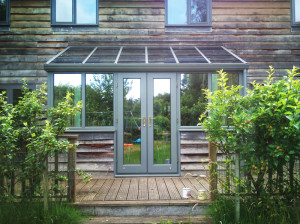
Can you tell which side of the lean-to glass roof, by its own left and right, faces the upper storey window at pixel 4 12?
right

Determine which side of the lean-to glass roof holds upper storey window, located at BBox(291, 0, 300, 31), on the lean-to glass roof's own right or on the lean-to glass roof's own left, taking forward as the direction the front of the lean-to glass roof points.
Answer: on the lean-to glass roof's own left

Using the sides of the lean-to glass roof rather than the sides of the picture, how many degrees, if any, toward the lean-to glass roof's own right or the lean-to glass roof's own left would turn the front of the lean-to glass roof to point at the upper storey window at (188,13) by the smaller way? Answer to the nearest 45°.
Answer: approximately 135° to the lean-to glass roof's own left

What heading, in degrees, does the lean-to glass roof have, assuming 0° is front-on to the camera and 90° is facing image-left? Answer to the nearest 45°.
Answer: approximately 0°

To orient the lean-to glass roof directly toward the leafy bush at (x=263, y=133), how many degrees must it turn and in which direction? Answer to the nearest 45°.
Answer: approximately 45° to its left

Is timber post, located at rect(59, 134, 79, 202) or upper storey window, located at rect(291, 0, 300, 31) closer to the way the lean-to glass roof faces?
the timber post

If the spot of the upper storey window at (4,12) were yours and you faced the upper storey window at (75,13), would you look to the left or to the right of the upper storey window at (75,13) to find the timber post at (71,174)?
right

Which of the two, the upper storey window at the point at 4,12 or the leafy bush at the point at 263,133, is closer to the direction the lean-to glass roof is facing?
the leafy bush
